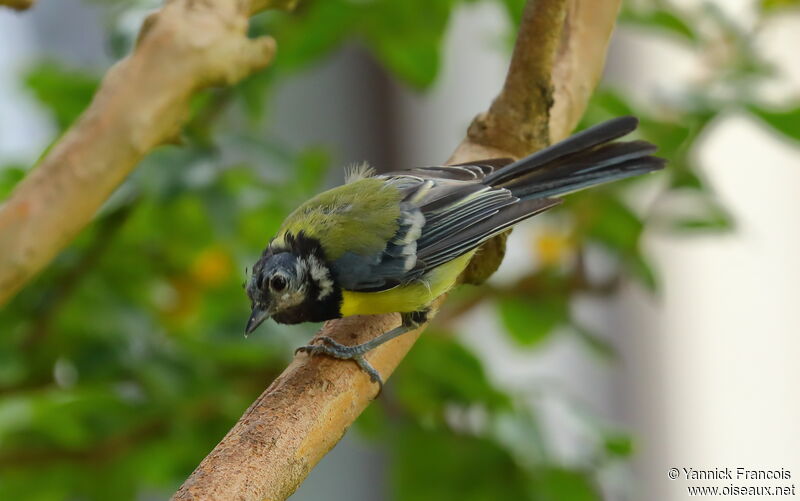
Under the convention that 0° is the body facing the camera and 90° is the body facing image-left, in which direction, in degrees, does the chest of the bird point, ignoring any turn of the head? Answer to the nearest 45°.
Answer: approximately 90°
